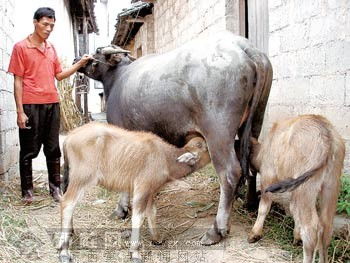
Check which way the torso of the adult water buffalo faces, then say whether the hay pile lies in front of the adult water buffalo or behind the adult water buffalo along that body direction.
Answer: in front

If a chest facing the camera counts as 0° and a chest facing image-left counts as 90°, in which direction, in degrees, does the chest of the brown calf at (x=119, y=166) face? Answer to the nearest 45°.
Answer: approximately 270°

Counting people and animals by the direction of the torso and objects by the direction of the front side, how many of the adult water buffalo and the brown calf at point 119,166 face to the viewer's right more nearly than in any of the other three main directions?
1

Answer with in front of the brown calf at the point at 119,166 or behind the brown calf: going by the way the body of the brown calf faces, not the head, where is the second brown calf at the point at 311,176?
in front

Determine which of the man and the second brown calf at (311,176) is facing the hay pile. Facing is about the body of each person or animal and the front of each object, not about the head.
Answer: the second brown calf

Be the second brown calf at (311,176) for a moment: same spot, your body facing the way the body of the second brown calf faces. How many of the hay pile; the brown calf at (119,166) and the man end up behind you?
0

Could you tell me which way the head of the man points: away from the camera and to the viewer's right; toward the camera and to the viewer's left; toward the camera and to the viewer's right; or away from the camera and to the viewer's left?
toward the camera and to the viewer's right

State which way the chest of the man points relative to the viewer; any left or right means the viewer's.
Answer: facing the viewer and to the right of the viewer

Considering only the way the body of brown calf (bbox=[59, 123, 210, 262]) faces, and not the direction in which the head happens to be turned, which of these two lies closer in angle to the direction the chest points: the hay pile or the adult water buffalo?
the adult water buffalo

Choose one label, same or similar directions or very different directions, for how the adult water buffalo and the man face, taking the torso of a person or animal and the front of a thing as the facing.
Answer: very different directions

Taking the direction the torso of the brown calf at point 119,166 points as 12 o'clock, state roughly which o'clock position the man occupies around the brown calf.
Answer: The man is roughly at 8 o'clock from the brown calf.

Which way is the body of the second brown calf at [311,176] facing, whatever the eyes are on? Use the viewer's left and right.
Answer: facing away from the viewer and to the left of the viewer

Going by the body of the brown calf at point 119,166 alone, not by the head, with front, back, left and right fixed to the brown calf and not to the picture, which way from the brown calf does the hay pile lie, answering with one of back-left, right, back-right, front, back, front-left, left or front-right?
left

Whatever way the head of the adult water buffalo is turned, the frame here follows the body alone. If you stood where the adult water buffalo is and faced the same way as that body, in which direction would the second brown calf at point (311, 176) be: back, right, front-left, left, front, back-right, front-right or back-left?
back

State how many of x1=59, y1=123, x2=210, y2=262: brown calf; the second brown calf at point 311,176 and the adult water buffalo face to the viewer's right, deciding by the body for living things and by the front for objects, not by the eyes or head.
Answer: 1

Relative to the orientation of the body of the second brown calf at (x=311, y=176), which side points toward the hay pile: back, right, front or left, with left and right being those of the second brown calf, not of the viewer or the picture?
front

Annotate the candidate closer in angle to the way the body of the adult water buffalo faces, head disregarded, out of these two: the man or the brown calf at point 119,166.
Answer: the man
